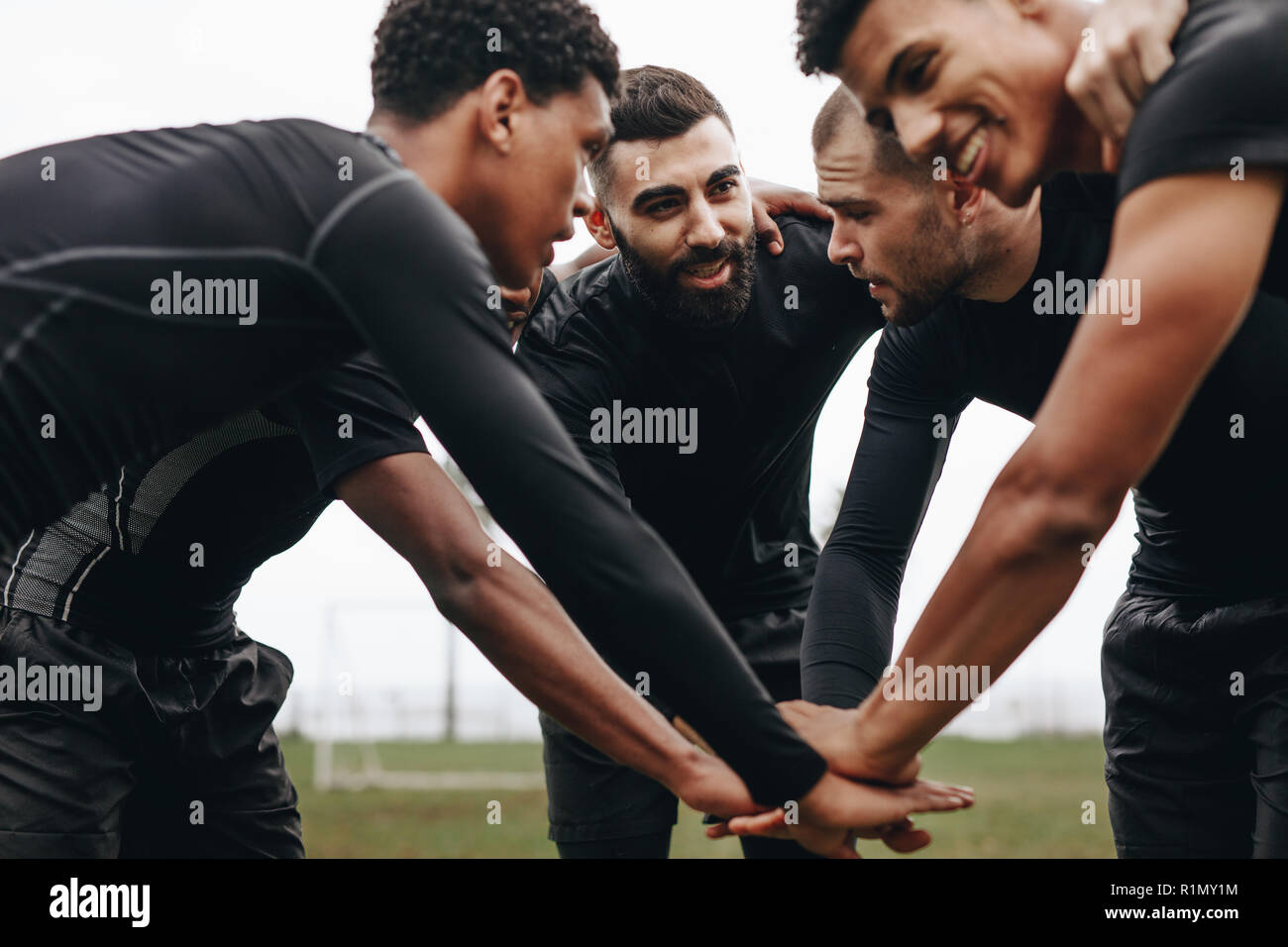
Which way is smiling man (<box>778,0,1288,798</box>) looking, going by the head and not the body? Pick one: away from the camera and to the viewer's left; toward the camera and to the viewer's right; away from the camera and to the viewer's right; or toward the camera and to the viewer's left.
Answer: toward the camera and to the viewer's left

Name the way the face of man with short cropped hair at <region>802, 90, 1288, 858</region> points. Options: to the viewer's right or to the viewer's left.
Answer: to the viewer's left

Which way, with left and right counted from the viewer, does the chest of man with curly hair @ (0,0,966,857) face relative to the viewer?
facing to the right of the viewer

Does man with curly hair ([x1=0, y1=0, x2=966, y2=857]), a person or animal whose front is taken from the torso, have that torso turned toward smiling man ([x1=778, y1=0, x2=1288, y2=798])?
yes

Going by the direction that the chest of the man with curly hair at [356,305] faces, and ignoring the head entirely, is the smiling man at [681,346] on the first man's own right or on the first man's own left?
on the first man's own left
